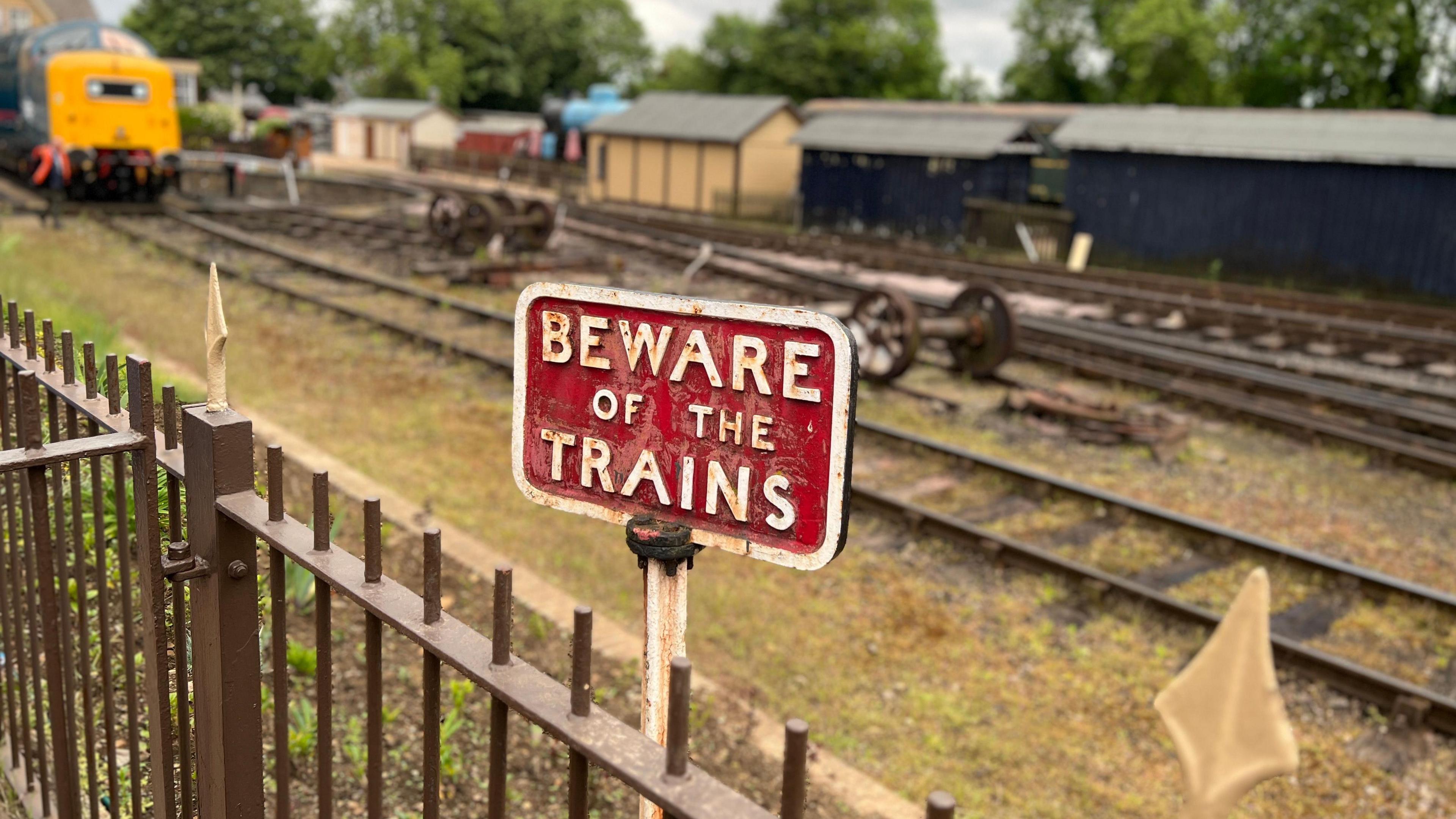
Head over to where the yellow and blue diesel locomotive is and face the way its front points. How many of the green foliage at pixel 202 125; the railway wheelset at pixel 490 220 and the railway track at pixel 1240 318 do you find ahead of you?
2

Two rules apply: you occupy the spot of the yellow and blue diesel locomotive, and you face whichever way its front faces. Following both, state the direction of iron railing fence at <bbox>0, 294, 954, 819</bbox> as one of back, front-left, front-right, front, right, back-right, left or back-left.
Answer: front-right

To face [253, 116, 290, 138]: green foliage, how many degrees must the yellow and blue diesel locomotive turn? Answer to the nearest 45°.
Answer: approximately 135° to its left

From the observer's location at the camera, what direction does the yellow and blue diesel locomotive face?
facing the viewer and to the right of the viewer

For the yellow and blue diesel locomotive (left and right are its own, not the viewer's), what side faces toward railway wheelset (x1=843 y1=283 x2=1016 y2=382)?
front

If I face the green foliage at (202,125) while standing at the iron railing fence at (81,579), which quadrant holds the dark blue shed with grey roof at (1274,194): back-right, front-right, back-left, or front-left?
front-right

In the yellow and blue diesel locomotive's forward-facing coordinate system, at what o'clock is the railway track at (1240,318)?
The railway track is roughly at 12 o'clock from the yellow and blue diesel locomotive.

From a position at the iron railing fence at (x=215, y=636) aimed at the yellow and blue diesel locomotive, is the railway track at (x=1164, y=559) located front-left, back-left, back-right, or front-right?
front-right

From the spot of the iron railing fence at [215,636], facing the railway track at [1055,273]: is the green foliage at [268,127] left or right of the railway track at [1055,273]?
left

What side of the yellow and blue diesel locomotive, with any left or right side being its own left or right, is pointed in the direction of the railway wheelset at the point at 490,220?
front
